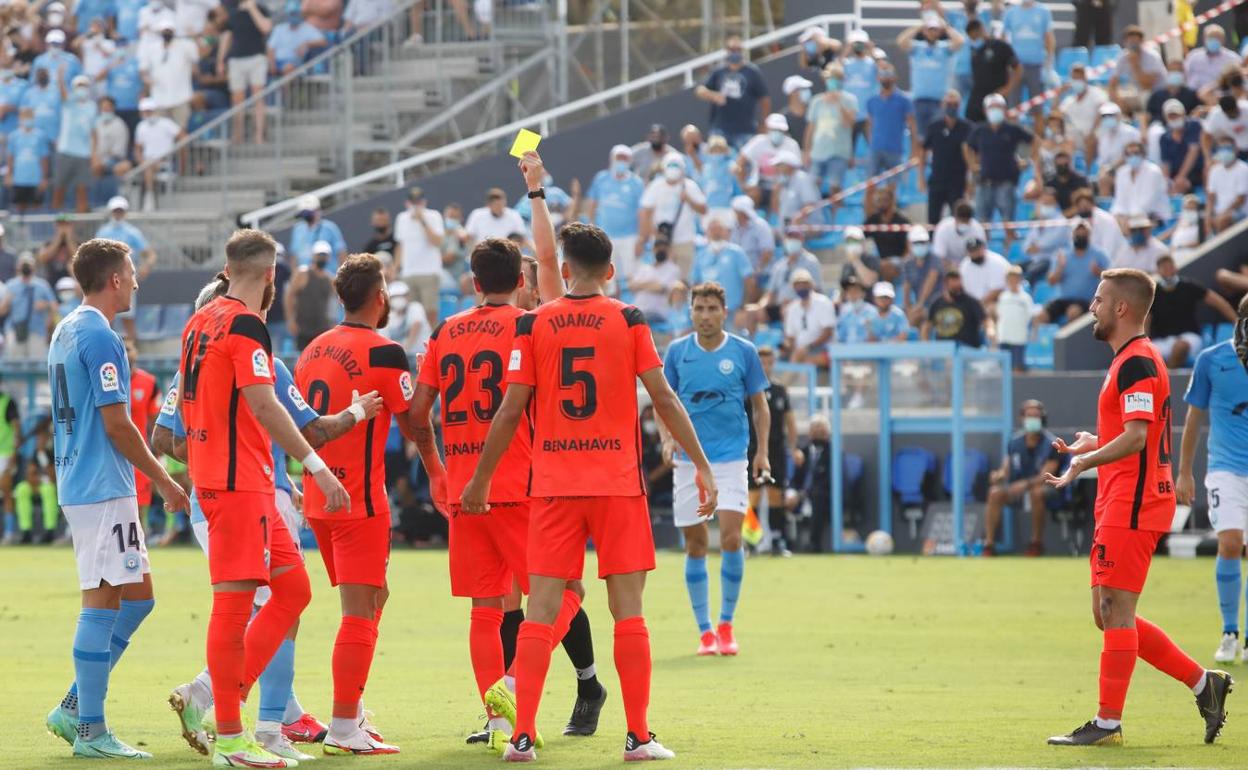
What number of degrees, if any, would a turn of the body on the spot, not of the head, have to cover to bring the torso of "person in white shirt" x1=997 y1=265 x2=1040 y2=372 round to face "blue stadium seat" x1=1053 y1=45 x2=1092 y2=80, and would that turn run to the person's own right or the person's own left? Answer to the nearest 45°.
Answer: approximately 180°

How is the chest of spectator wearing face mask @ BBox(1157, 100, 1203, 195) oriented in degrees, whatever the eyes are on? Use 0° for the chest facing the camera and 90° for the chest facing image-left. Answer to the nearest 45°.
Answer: approximately 0°

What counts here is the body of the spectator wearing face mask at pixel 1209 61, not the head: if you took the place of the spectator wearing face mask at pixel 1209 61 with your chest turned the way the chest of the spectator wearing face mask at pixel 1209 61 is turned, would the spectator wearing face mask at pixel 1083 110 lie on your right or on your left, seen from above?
on your right

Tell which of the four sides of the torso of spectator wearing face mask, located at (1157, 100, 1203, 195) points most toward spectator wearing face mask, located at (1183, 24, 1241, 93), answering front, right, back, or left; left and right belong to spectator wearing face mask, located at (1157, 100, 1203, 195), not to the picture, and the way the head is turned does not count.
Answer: back

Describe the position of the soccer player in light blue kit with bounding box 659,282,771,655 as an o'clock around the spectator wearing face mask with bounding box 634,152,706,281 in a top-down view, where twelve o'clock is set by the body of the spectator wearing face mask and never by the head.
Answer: The soccer player in light blue kit is roughly at 12 o'clock from the spectator wearing face mask.

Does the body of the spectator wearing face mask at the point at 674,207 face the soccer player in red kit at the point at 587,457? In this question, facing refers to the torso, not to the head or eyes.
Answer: yes

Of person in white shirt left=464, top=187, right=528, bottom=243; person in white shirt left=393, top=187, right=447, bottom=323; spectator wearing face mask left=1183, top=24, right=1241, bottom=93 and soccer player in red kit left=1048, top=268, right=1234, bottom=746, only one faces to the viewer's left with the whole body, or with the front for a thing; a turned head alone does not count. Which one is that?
the soccer player in red kit

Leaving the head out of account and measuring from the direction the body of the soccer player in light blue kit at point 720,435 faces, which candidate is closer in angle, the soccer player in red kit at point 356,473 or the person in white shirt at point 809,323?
the soccer player in red kit

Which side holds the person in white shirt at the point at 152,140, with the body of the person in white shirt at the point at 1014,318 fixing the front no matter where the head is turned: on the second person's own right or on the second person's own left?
on the second person's own right

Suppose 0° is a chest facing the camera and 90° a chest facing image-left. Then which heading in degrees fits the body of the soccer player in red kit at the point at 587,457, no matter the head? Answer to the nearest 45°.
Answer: approximately 180°

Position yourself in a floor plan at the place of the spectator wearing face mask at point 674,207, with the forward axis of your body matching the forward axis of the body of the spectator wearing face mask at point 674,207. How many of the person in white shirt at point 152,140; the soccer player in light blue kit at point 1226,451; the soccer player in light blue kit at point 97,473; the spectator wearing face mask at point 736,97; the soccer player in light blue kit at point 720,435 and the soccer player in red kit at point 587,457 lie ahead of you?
4

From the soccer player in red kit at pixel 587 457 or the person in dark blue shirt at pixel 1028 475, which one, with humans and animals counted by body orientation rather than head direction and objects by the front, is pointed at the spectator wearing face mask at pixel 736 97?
the soccer player in red kit
